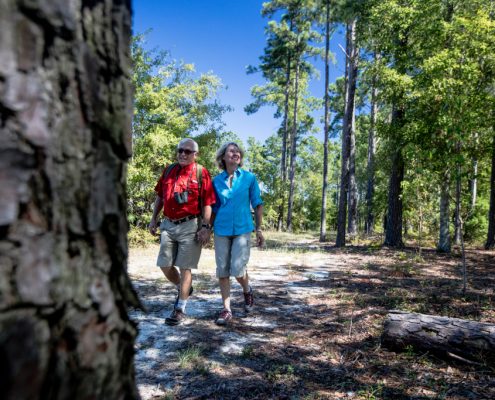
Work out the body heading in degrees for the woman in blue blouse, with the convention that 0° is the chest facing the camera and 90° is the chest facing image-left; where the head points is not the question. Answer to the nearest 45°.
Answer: approximately 0°

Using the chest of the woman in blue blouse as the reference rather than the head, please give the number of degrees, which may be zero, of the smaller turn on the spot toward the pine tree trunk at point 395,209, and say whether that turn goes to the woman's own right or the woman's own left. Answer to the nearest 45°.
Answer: approximately 135° to the woman's own left

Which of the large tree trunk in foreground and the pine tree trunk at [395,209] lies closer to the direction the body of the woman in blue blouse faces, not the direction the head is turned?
the large tree trunk in foreground

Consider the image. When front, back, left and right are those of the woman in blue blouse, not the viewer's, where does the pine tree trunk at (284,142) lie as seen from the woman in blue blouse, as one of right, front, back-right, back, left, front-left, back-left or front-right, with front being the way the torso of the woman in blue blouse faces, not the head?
back

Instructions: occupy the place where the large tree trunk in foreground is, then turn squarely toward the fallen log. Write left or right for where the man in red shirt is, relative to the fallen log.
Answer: left

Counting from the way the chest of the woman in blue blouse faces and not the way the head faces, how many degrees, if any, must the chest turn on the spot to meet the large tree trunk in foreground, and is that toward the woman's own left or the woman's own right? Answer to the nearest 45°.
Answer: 0° — they already face it

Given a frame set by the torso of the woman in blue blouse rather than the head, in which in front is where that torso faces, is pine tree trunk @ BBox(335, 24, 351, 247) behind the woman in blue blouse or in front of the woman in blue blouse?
behind

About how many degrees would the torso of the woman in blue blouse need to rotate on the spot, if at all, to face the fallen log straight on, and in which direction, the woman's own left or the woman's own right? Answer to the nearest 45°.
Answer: approximately 45° to the woman's own left
